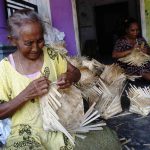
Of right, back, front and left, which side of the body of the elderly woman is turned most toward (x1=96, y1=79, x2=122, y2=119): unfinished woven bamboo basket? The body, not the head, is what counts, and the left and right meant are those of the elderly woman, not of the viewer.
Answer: left

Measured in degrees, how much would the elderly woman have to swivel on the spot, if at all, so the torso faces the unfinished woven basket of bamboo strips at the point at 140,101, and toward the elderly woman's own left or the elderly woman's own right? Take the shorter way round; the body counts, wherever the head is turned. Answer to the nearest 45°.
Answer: approximately 90° to the elderly woman's own left

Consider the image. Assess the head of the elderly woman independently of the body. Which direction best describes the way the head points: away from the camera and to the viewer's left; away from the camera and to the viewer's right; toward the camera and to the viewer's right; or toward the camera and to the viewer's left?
toward the camera and to the viewer's right

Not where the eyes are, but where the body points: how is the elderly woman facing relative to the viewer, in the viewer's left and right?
facing the viewer and to the right of the viewer

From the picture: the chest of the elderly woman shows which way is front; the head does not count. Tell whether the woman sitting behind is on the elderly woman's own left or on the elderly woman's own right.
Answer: on the elderly woman's own left
